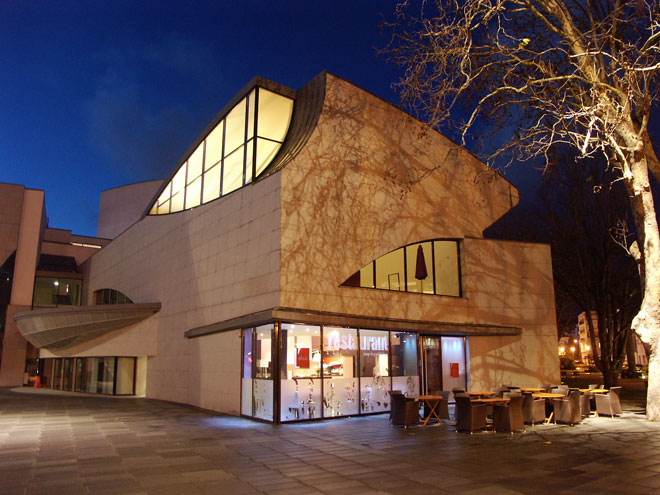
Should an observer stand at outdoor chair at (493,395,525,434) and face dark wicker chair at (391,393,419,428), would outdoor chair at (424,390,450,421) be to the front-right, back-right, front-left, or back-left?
front-right

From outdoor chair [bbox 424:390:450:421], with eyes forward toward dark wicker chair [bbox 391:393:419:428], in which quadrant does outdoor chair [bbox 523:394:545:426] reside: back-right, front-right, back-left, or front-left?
back-left

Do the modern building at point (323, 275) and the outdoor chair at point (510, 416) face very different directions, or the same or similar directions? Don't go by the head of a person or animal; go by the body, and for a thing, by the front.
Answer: very different directions

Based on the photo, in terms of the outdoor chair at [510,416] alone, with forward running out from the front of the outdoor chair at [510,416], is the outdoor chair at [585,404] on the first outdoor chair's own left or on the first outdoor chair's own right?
on the first outdoor chair's own right

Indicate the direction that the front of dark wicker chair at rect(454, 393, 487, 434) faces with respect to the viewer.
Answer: facing away from the viewer and to the right of the viewer

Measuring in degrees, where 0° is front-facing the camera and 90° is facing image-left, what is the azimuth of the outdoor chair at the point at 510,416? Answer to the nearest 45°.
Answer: approximately 135°

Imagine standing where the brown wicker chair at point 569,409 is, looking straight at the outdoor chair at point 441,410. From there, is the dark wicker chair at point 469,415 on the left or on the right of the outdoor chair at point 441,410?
left

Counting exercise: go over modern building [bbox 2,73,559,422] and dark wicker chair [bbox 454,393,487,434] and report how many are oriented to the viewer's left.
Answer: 0

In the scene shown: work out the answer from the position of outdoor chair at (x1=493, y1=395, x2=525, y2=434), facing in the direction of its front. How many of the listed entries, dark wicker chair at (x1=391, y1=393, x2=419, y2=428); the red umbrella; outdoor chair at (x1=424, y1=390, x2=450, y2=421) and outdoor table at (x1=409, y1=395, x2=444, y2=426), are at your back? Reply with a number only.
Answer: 0

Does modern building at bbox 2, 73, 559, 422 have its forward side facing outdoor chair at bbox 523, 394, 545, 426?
yes

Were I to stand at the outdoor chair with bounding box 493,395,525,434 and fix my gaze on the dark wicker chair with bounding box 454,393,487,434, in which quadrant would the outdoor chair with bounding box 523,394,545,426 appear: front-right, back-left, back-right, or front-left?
back-right

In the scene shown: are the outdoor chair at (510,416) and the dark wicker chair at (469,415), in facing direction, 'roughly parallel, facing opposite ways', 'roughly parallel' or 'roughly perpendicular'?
roughly perpendicular

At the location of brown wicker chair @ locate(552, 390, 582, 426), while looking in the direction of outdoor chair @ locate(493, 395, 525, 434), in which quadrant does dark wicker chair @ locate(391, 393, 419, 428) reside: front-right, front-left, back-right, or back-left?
front-right

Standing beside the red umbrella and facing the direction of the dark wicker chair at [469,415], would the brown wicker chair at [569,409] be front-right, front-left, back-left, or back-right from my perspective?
front-left

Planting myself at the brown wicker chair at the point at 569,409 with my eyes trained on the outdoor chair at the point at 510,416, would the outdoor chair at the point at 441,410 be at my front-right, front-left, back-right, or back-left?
front-right

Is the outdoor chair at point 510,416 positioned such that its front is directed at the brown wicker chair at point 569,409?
no
